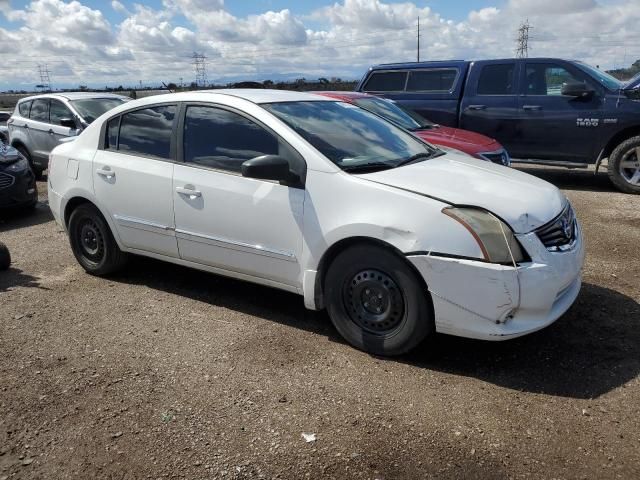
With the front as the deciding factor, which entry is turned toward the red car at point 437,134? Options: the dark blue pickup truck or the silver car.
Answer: the silver car

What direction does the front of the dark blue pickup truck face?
to the viewer's right

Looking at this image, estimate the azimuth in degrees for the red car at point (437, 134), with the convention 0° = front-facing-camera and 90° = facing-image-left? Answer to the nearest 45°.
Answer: approximately 315°

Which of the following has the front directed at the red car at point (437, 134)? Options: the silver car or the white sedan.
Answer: the silver car

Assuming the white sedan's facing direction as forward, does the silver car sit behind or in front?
behind

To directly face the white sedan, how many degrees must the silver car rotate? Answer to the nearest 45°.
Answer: approximately 45° to its right

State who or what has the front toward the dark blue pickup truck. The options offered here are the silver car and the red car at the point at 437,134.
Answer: the silver car

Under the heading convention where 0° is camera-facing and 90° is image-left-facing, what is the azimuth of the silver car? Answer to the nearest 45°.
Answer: approximately 315°

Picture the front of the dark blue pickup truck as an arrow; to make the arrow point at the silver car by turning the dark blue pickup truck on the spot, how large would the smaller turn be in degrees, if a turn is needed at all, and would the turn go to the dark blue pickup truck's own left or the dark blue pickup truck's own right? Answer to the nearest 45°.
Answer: approximately 180°

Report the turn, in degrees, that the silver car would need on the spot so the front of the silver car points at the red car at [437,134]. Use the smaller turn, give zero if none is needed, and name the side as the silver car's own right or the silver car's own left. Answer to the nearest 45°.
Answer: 0° — it already faces it

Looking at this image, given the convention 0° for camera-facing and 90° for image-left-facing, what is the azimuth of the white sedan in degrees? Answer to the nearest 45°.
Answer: approximately 315°
